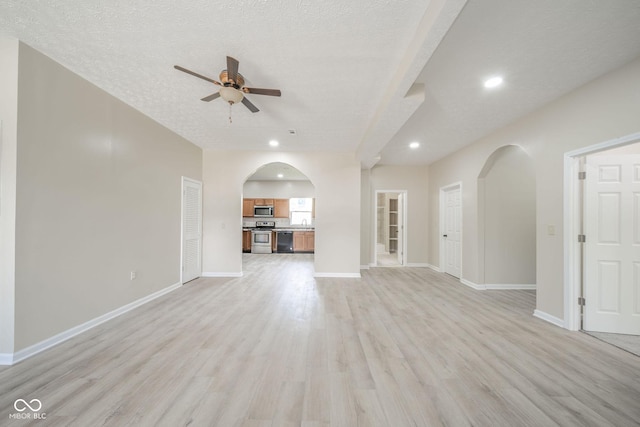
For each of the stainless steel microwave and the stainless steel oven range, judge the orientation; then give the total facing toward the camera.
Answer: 2

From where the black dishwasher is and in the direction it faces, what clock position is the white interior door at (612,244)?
The white interior door is roughly at 11 o'clock from the black dishwasher.

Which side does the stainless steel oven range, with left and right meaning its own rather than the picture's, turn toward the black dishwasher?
left

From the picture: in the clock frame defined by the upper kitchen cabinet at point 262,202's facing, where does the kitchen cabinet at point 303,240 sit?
The kitchen cabinet is roughly at 10 o'clock from the upper kitchen cabinet.
